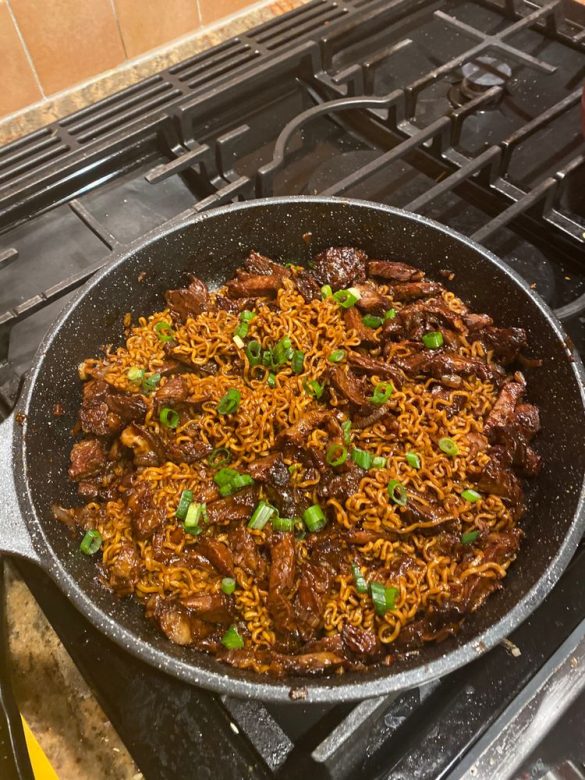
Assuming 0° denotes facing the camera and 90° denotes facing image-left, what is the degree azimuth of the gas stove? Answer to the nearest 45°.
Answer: approximately 315°
